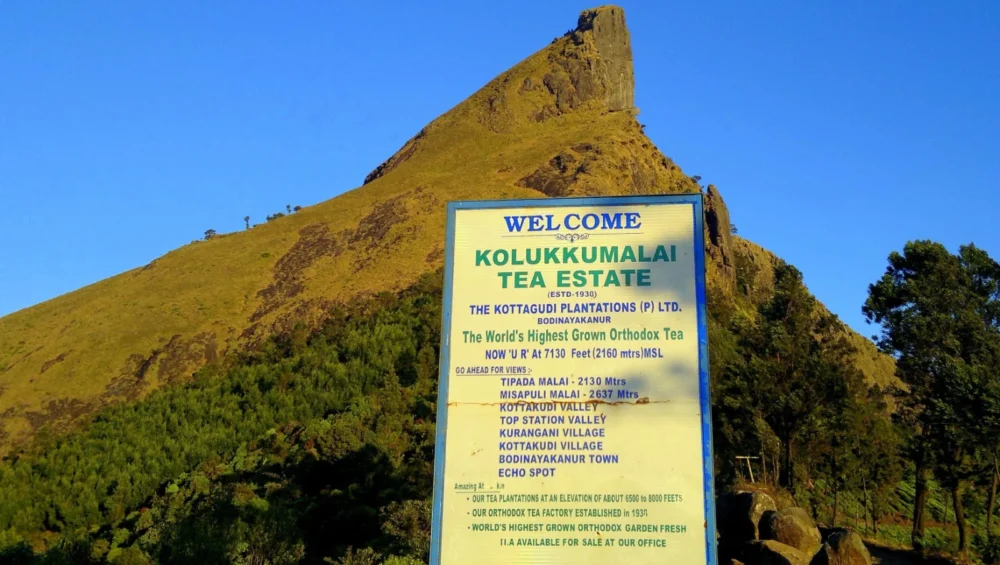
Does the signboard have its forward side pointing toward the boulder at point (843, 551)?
no

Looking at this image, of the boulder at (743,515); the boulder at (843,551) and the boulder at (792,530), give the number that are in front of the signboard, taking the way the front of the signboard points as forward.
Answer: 0

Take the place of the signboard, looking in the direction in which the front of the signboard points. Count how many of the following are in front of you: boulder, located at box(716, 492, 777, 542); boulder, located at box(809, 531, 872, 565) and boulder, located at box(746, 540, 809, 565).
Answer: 0

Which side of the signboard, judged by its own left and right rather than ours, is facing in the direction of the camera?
front

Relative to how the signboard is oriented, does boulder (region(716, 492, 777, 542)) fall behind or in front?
behind

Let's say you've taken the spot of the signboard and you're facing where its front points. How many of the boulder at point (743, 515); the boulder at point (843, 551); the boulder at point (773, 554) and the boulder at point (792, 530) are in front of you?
0

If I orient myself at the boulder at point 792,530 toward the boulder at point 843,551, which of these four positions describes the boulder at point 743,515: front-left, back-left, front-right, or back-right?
back-right

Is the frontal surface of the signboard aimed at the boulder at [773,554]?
no
